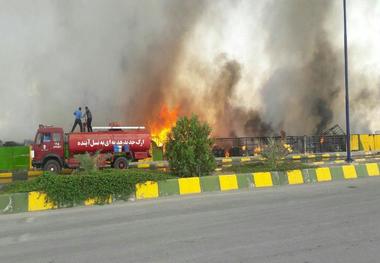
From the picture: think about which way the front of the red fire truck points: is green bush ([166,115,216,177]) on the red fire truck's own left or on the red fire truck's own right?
on the red fire truck's own left

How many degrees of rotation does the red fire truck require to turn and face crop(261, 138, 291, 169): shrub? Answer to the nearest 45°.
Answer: approximately 135° to its left

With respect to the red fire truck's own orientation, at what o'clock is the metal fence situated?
The metal fence is roughly at 5 o'clock from the red fire truck.

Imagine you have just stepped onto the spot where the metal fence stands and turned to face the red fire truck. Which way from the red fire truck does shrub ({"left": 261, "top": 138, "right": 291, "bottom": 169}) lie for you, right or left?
left

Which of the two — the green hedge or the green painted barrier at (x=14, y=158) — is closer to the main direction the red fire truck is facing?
the green painted barrier

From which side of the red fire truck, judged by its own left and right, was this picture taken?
left

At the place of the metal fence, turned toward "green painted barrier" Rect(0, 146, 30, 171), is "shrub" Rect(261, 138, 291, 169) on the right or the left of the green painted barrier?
left

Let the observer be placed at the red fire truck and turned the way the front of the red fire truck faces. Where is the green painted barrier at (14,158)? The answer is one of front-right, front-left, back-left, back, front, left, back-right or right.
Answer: front-right

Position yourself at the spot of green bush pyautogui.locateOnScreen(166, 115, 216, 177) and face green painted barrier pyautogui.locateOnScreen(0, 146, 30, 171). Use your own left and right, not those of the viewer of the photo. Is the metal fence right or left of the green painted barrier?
right

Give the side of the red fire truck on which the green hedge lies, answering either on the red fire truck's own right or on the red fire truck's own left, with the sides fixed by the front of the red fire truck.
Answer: on the red fire truck's own left

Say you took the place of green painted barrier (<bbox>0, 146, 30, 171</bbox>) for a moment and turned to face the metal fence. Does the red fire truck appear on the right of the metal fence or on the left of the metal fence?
right
